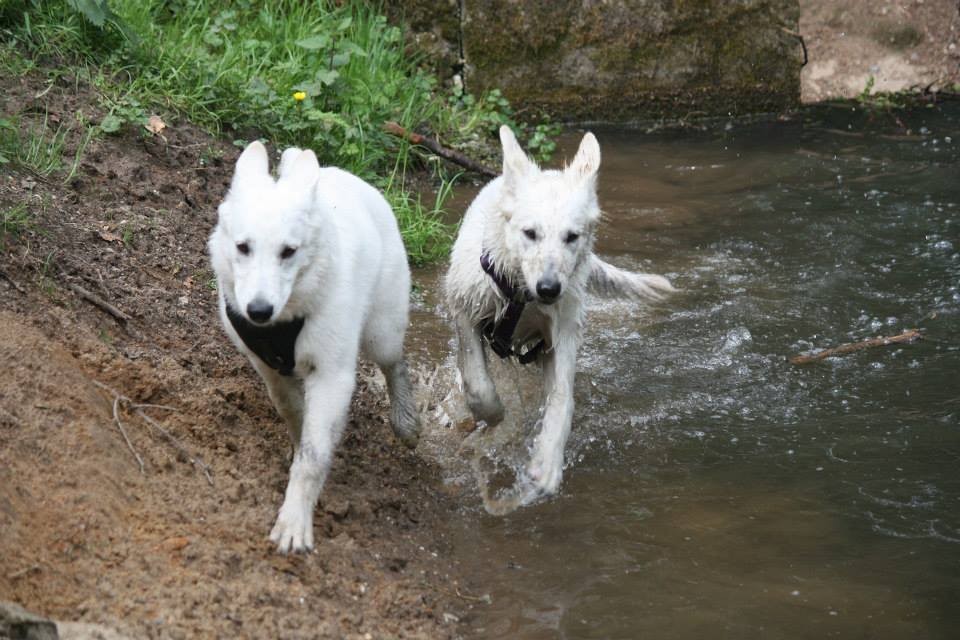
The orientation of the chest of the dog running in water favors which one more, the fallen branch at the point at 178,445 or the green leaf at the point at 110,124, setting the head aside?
the fallen branch

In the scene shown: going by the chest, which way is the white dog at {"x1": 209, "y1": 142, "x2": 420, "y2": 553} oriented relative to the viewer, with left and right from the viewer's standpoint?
facing the viewer and to the left of the viewer

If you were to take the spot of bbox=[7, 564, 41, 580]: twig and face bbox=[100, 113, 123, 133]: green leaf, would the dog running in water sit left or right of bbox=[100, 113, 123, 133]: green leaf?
right

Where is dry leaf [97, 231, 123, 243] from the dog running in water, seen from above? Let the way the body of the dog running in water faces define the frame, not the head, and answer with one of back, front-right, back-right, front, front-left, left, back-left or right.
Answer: right

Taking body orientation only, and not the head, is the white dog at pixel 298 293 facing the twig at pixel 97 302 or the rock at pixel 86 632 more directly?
the rock

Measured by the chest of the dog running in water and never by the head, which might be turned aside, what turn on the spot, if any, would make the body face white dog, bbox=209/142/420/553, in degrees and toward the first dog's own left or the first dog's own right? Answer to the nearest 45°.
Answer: approximately 45° to the first dog's own right

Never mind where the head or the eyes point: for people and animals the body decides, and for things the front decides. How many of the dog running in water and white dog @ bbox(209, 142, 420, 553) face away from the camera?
0

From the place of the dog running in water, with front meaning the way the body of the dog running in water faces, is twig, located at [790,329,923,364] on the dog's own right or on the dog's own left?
on the dog's own left

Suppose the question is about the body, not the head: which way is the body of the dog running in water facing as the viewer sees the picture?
toward the camera

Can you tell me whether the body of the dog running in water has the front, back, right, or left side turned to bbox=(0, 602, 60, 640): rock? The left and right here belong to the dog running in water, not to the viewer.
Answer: front
